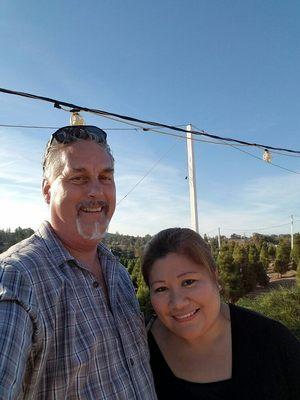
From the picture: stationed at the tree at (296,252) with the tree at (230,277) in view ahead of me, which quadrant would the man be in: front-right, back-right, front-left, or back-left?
front-left

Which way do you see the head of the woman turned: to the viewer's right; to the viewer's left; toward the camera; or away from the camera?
toward the camera

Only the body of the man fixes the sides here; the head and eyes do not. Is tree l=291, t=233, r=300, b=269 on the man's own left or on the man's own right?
on the man's own left

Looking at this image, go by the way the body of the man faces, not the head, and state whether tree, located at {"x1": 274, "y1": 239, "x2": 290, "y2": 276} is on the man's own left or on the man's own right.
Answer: on the man's own left

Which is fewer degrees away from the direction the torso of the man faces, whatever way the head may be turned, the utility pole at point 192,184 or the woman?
the woman

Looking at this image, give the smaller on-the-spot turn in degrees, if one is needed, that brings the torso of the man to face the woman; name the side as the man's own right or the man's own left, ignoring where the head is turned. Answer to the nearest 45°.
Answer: approximately 90° to the man's own left

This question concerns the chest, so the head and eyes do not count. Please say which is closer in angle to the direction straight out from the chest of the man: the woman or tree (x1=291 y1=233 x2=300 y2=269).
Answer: the woman

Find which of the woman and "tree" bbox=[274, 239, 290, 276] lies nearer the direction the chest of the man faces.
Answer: the woman

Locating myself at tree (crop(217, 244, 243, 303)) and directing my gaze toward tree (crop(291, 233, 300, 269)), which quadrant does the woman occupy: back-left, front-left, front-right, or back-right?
back-right

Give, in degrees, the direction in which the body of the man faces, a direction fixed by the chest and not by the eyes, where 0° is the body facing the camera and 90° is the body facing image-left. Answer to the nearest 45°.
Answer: approximately 315°

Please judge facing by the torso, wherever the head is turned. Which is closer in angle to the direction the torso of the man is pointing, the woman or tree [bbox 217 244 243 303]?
the woman

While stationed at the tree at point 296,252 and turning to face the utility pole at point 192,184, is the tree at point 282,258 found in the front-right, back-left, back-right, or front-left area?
front-right
